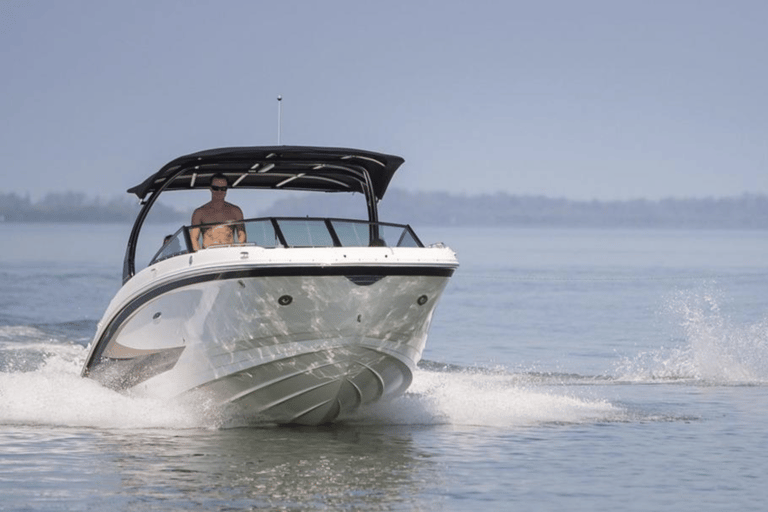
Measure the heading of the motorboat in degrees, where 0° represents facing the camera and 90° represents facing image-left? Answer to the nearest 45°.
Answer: approximately 315°
